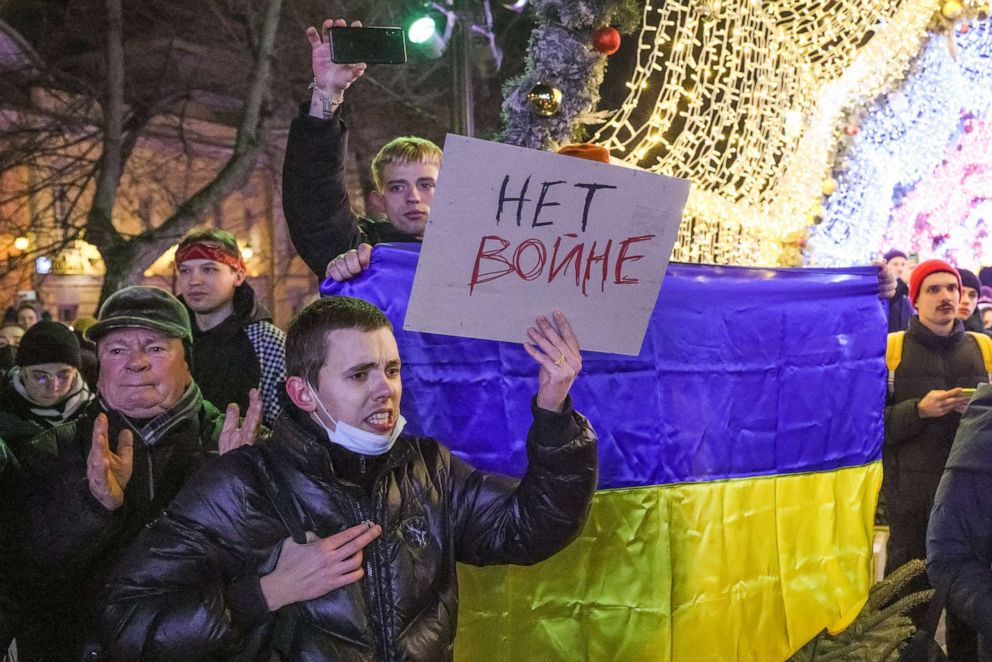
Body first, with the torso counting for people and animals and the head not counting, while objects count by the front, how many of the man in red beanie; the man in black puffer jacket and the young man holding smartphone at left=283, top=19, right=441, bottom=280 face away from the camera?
0

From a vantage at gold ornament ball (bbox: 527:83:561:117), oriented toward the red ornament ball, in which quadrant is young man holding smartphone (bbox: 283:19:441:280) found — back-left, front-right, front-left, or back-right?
back-right

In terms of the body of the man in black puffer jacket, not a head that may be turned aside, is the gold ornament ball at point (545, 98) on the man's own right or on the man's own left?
on the man's own left

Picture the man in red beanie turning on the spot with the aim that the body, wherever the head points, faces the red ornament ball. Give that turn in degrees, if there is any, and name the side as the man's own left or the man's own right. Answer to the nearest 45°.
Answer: approximately 90° to the man's own right

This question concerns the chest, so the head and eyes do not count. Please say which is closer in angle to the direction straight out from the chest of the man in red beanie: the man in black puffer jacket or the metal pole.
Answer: the man in black puffer jacket

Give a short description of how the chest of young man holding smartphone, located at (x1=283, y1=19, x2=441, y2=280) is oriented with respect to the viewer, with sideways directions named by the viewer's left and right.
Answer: facing the viewer and to the right of the viewer

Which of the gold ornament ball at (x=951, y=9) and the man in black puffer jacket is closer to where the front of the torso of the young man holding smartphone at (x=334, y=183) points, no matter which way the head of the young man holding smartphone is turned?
the man in black puffer jacket

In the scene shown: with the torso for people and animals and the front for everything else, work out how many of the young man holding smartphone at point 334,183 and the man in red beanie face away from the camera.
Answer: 0

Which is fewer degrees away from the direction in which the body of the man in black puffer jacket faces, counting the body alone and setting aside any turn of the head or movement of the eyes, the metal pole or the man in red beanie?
the man in red beanie

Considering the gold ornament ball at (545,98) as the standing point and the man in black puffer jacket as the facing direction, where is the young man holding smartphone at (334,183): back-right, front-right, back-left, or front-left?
front-right

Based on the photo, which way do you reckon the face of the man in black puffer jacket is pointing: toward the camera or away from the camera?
toward the camera

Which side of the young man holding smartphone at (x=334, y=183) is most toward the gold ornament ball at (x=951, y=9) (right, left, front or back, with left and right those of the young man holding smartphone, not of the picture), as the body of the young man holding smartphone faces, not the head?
left

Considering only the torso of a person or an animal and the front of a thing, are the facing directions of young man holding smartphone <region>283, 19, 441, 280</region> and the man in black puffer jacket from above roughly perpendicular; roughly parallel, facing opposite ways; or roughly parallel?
roughly parallel

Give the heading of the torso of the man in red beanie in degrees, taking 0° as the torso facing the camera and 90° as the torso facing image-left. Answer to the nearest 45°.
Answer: approximately 315°

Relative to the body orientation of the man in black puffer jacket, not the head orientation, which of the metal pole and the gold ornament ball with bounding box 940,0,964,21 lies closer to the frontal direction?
the gold ornament ball
